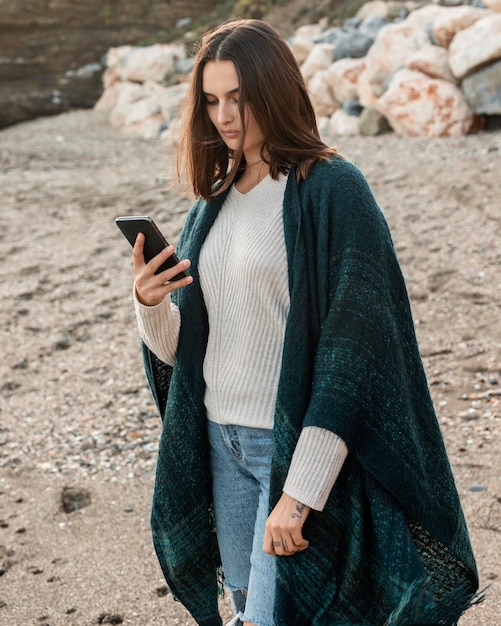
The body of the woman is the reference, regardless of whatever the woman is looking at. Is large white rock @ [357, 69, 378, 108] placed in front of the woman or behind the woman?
behind

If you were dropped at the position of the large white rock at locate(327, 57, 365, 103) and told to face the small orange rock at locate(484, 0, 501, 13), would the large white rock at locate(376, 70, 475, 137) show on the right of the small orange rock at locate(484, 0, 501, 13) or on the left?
right

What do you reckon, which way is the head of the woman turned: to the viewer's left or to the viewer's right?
to the viewer's left

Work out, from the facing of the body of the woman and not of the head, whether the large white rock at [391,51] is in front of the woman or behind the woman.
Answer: behind

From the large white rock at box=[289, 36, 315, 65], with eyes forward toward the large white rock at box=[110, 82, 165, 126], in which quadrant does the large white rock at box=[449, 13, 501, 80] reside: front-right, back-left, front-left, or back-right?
back-left

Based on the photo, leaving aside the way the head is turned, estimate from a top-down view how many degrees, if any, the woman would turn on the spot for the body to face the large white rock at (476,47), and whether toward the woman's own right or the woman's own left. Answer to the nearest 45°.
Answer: approximately 135° to the woman's own right

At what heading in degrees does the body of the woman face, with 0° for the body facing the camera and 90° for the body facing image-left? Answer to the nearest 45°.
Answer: approximately 45°

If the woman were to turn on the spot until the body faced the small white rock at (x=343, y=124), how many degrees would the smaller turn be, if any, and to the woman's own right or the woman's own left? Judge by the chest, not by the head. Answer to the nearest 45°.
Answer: approximately 135° to the woman's own right

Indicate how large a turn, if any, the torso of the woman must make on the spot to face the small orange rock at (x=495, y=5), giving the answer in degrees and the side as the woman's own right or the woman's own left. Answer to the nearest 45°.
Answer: approximately 135° to the woman's own right

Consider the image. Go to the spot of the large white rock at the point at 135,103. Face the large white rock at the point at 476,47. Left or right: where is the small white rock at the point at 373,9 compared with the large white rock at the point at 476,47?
left

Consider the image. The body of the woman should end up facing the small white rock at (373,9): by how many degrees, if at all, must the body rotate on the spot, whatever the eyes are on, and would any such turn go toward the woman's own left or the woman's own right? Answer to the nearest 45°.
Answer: approximately 135° to the woman's own right
